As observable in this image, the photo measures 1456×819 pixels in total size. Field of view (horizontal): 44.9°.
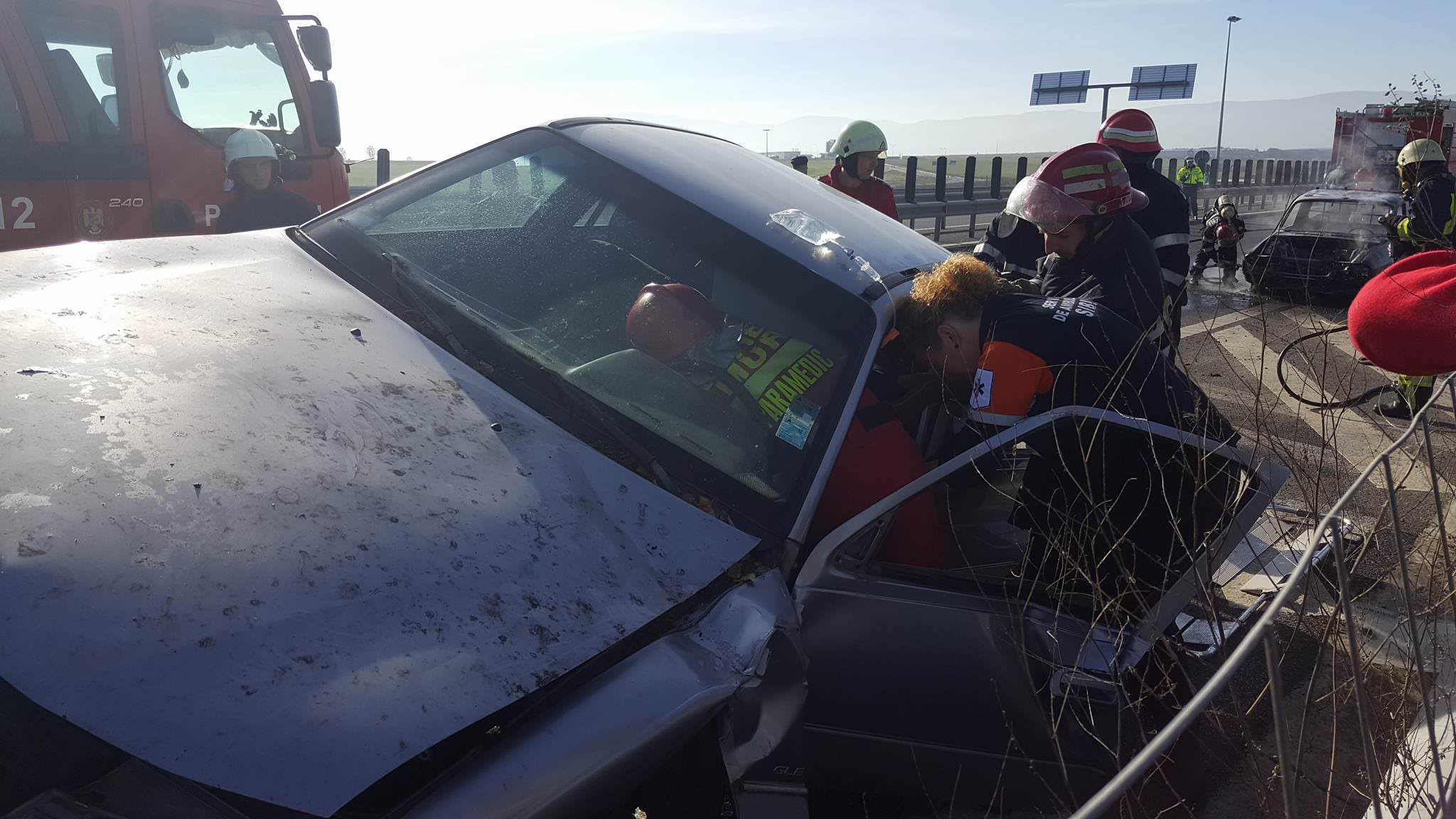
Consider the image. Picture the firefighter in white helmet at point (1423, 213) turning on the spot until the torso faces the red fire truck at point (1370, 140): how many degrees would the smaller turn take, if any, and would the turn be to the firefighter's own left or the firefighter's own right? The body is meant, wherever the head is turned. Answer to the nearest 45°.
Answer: approximately 90° to the firefighter's own right

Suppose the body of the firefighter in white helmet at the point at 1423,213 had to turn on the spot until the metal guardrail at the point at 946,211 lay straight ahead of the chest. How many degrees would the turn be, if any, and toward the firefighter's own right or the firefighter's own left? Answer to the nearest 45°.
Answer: approximately 45° to the firefighter's own right

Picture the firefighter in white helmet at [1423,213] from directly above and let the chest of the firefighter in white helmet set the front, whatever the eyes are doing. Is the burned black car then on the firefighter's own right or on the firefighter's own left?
on the firefighter's own right

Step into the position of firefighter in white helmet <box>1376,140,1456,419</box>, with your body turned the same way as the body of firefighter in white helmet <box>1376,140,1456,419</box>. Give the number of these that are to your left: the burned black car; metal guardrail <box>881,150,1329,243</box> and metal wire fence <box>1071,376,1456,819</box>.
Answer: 1

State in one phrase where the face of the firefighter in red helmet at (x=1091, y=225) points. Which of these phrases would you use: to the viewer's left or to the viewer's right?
to the viewer's left

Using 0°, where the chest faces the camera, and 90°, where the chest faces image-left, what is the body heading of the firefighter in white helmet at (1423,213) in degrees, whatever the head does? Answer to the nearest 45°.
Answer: approximately 90°

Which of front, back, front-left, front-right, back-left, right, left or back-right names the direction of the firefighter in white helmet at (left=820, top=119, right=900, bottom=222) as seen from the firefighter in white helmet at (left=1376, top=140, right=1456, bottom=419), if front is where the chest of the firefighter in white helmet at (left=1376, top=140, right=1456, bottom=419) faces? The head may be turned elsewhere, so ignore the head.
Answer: front-left

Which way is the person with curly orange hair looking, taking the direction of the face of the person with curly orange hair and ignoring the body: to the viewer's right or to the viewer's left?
to the viewer's left

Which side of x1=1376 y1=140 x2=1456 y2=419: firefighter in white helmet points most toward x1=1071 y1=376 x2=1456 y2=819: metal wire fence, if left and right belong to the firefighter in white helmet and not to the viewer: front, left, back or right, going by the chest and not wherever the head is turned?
left
